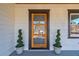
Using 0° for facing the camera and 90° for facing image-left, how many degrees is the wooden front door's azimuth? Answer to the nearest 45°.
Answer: approximately 0°

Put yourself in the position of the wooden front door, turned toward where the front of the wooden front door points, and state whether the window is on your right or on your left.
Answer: on your left

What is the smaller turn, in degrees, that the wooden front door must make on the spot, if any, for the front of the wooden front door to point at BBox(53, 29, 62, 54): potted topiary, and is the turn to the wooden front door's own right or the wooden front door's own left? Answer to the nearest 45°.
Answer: approximately 45° to the wooden front door's own left

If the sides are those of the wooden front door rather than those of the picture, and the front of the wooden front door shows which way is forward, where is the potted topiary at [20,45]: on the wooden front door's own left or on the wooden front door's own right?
on the wooden front door's own right
